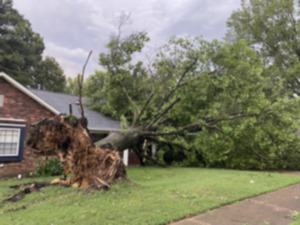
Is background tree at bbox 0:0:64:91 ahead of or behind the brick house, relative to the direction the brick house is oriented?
behind

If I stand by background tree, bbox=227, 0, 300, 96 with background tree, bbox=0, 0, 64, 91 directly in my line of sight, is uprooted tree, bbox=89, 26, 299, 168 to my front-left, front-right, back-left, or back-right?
front-left

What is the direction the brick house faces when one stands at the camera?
facing the viewer and to the right of the viewer

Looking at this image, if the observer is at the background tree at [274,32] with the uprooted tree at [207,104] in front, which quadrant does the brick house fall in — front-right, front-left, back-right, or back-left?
front-right

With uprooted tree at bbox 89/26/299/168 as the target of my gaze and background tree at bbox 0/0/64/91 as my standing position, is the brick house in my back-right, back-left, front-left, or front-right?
front-right

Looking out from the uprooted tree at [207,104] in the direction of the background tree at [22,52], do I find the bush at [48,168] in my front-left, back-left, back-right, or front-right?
front-left

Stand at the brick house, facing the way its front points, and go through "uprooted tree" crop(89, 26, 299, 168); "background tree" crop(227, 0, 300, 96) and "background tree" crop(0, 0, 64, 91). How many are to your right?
0

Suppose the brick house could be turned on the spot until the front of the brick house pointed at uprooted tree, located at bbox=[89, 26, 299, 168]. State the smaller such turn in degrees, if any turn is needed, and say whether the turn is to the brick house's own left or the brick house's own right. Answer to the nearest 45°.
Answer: approximately 45° to the brick house's own left

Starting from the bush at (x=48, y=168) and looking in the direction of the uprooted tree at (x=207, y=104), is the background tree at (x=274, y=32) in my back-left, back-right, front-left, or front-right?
front-left

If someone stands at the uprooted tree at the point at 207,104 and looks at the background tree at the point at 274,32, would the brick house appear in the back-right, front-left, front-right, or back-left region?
back-left

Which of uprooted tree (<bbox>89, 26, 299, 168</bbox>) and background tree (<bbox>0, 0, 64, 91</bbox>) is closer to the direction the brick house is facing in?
the uprooted tree

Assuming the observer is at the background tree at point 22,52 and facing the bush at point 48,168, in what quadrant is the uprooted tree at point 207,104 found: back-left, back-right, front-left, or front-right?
front-left
